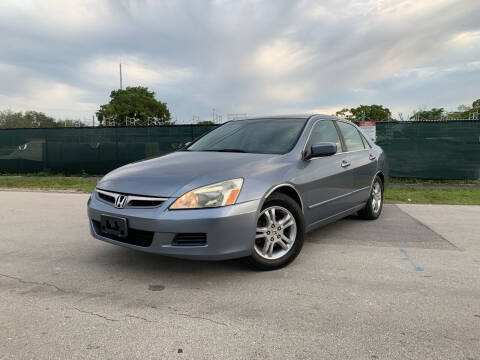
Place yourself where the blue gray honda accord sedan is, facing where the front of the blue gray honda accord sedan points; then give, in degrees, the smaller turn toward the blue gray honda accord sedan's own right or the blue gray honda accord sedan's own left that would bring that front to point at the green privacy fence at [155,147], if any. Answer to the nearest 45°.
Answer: approximately 135° to the blue gray honda accord sedan's own right

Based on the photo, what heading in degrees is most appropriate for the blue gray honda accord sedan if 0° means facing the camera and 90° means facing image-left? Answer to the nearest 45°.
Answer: approximately 45°

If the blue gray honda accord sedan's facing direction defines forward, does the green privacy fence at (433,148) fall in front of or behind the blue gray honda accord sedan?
behind
